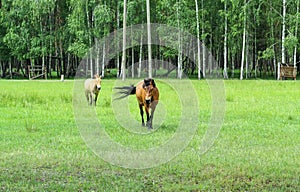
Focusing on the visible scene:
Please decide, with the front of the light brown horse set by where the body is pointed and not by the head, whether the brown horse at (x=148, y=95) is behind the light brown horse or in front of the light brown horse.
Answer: in front

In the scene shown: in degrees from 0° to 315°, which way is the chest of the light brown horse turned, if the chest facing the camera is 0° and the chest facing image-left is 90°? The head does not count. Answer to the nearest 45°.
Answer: approximately 315°
